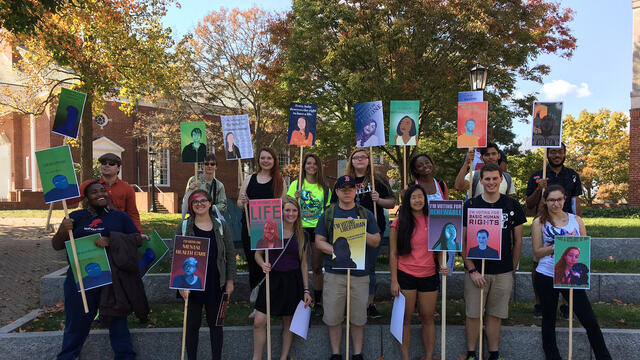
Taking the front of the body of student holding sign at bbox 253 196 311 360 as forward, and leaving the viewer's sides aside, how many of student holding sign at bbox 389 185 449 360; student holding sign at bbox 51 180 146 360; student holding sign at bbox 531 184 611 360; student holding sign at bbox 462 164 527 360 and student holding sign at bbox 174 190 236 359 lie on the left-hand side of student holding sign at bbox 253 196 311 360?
3

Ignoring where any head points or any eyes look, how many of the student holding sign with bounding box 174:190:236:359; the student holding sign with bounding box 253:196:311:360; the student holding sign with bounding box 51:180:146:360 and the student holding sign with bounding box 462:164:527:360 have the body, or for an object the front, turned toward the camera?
4

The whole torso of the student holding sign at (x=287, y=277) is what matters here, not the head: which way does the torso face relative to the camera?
toward the camera

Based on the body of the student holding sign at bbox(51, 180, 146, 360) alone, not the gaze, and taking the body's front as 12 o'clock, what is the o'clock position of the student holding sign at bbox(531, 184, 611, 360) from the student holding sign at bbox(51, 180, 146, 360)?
the student holding sign at bbox(531, 184, 611, 360) is roughly at 10 o'clock from the student holding sign at bbox(51, 180, 146, 360).

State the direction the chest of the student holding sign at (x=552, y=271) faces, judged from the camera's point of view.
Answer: toward the camera

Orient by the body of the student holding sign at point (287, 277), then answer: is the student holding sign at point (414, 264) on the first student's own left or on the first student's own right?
on the first student's own left

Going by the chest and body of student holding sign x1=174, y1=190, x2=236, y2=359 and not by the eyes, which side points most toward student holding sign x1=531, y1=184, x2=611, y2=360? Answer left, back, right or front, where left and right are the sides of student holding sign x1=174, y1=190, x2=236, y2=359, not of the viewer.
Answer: left

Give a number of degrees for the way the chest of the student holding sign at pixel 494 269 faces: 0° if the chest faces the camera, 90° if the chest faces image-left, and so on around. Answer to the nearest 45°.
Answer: approximately 0°

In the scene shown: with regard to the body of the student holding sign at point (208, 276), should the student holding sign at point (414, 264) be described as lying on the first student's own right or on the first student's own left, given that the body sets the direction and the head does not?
on the first student's own left

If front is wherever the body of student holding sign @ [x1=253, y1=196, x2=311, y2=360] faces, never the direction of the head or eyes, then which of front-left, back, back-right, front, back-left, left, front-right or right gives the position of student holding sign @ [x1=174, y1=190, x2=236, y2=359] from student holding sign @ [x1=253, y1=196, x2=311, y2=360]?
right

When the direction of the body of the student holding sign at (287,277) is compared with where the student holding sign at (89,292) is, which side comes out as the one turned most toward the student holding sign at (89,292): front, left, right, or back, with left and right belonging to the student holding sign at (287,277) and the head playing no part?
right

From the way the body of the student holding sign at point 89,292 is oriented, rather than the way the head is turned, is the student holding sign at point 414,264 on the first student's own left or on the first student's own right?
on the first student's own left
